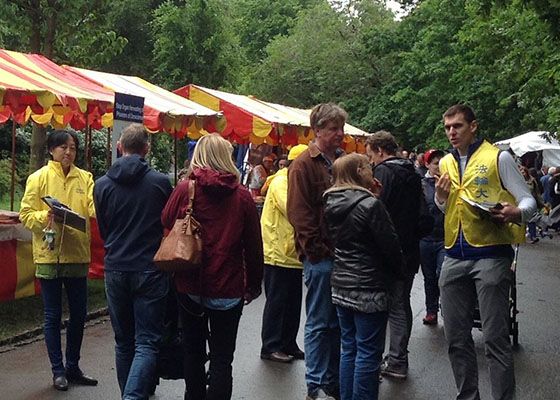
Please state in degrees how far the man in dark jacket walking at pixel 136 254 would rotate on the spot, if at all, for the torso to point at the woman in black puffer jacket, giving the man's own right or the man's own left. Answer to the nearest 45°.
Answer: approximately 90° to the man's own right

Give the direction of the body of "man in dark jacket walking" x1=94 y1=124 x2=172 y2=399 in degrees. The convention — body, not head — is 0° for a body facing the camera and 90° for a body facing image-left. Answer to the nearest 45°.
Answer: approximately 180°

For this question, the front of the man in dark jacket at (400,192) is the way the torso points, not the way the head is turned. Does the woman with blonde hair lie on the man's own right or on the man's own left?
on the man's own left

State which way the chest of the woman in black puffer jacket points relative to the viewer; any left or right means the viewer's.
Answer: facing away from the viewer and to the right of the viewer

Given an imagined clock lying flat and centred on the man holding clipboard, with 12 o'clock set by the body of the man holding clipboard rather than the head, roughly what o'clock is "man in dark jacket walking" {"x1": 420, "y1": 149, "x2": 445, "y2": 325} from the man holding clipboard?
The man in dark jacket walking is roughly at 4 o'clock from the man holding clipboard.

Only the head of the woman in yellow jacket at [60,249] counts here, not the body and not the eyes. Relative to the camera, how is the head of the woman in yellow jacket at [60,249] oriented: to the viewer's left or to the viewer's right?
to the viewer's right

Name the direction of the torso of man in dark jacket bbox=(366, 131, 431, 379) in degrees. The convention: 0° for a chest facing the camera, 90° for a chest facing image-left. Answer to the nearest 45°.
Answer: approximately 135°
